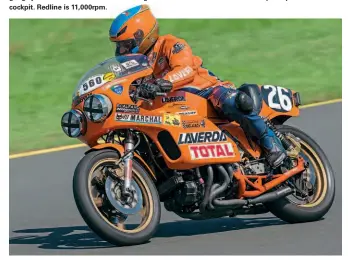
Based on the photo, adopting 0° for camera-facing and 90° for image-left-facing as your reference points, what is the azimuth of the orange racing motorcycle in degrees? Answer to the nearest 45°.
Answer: approximately 45°

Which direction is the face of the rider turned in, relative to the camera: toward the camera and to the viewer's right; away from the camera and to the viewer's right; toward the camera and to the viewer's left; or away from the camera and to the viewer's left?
toward the camera and to the viewer's left
